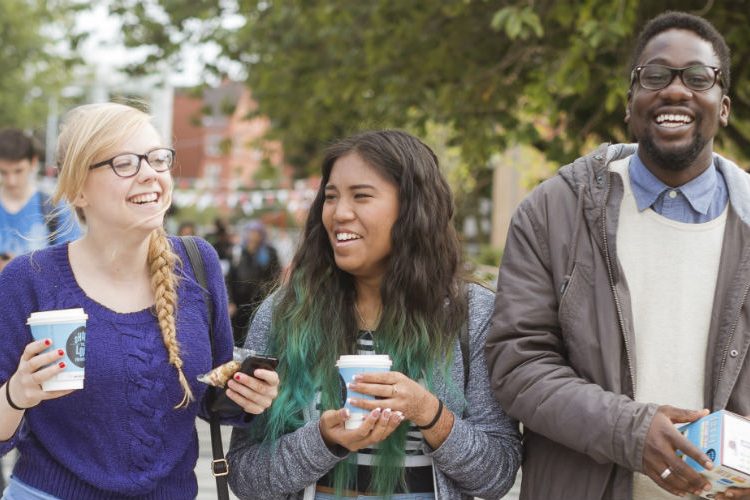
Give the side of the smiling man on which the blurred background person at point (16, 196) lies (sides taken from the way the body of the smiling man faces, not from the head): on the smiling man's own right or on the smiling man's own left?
on the smiling man's own right

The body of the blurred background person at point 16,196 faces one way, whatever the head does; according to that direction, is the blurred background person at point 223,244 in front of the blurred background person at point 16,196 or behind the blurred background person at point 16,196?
behind

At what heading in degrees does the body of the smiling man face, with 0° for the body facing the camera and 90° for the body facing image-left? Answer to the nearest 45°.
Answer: approximately 0°

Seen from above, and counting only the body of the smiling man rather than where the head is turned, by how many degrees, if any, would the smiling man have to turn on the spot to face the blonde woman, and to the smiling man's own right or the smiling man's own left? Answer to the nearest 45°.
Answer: approximately 90° to the smiling man's own right

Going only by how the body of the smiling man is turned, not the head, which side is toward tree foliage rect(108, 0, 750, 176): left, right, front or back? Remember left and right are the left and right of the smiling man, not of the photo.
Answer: back

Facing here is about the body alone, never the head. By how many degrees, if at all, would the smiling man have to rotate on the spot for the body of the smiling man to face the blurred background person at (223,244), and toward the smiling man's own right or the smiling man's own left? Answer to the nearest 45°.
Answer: approximately 135° to the smiling man's own right

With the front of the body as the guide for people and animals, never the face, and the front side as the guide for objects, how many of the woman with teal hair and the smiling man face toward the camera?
2

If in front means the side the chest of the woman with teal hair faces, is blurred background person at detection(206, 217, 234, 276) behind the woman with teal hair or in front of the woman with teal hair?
behind

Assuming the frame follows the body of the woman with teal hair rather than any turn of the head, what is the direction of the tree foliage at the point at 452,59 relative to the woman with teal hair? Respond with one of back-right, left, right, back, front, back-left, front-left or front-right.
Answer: back

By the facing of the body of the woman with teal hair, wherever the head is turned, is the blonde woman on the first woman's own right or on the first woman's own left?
on the first woman's own right

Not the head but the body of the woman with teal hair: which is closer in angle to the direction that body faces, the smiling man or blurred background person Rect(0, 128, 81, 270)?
the smiling man

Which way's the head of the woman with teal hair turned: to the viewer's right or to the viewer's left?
to the viewer's left
